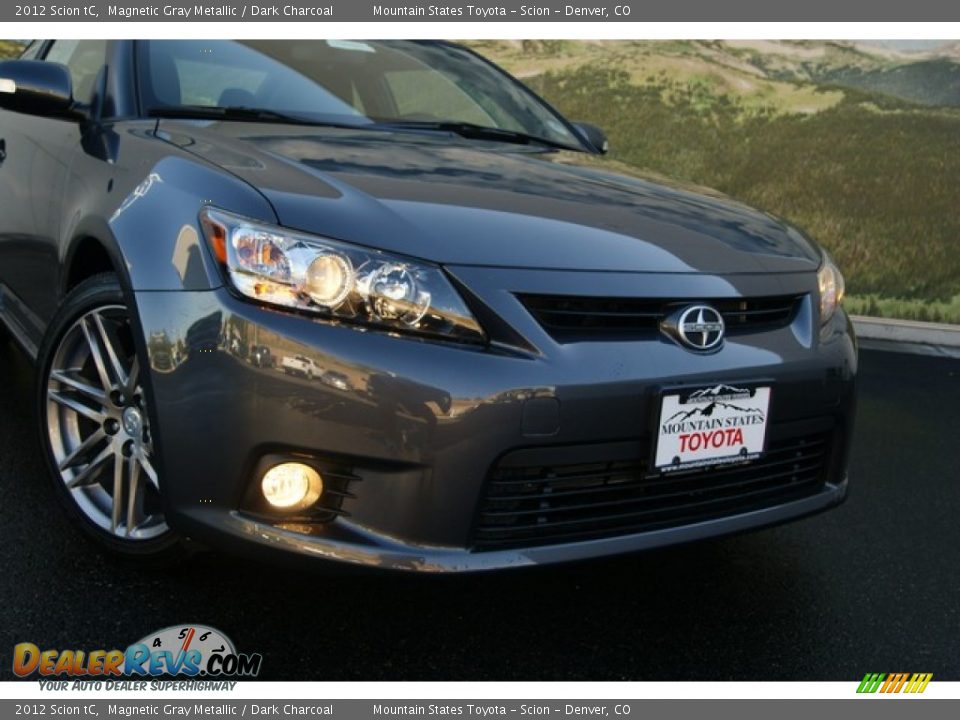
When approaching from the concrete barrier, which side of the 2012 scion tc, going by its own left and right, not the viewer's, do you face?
left

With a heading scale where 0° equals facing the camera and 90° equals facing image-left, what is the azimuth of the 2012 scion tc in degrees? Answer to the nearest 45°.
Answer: approximately 315°
